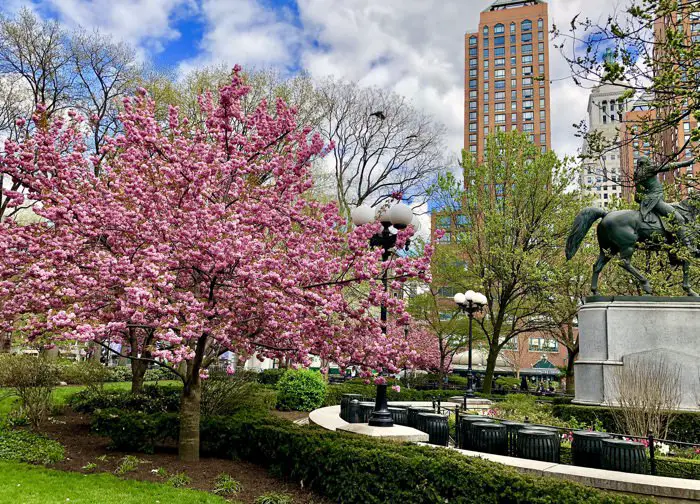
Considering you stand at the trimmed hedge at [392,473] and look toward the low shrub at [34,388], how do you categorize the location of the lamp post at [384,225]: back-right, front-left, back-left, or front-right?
front-right

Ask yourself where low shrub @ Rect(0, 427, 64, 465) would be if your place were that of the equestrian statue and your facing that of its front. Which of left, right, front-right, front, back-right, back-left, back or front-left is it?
back-right

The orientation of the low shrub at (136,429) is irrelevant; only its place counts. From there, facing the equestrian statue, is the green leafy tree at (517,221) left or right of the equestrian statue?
left

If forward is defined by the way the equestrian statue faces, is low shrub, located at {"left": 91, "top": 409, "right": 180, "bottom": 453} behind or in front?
behind

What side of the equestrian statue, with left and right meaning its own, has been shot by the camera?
right

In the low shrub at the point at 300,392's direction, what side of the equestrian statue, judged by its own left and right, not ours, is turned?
back

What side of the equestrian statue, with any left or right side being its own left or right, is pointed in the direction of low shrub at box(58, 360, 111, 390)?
back

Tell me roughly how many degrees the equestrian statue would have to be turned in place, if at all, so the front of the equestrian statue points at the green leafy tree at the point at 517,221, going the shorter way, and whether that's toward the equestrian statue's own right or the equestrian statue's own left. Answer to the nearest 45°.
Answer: approximately 135° to the equestrian statue's own left

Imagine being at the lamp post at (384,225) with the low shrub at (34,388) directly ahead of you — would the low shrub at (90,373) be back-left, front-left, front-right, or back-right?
front-right

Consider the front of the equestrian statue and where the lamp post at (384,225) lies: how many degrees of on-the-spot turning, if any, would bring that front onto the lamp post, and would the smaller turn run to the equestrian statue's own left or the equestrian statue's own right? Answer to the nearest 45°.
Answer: approximately 135° to the equestrian statue's own right

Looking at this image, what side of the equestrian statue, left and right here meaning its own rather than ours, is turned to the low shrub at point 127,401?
back

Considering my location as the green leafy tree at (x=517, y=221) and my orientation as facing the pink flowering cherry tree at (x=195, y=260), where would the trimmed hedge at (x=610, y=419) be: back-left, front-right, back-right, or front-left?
front-left
